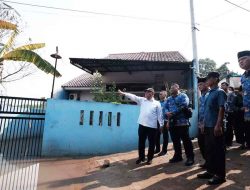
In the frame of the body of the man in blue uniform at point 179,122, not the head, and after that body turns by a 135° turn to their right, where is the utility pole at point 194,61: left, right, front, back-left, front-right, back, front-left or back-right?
front

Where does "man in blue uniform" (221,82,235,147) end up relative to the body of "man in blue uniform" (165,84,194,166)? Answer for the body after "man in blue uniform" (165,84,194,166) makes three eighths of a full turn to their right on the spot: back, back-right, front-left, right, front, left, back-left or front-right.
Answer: front-right

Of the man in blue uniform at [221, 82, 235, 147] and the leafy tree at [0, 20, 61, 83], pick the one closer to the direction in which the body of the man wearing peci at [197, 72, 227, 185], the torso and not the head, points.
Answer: the leafy tree

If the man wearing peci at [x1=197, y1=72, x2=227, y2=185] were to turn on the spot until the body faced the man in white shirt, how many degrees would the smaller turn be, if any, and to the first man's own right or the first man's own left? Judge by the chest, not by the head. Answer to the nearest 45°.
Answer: approximately 45° to the first man's own right

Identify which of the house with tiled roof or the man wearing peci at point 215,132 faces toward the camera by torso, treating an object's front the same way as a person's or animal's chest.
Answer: the house with tiled roof

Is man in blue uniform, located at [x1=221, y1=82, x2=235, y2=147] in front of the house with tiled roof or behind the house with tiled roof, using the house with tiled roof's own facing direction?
in front

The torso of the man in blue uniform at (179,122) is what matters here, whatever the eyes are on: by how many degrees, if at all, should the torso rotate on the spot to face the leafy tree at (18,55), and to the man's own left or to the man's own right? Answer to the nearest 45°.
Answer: approximately 45° to the man's own right

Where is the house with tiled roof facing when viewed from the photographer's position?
facing the viewer

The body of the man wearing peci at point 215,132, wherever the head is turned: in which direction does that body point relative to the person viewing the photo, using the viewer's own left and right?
facing to the left of the viewer

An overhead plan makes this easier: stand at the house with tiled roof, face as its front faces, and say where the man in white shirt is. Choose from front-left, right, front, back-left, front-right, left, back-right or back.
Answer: front

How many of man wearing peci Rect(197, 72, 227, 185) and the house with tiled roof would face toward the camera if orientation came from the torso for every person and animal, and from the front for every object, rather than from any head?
1

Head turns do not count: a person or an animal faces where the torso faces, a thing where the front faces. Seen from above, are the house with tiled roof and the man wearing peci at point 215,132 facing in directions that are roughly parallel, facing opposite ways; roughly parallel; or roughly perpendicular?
roughly perpendicular
